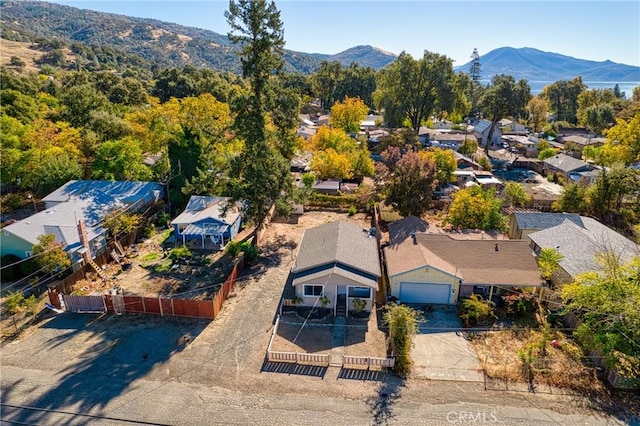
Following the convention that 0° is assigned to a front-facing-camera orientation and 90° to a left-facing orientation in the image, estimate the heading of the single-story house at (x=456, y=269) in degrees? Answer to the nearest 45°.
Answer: approximately 0°

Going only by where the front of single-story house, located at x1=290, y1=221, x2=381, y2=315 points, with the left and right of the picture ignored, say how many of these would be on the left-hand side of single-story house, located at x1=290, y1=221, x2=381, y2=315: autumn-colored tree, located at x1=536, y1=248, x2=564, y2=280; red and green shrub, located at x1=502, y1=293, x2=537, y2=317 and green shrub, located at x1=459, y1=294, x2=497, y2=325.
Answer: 3

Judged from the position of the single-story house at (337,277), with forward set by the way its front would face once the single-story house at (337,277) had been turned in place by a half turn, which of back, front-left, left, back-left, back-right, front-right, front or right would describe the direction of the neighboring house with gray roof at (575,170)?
front-right

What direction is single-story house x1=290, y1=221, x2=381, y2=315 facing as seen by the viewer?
toward the camera

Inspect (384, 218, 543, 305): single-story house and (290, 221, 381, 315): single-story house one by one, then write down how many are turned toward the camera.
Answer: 2

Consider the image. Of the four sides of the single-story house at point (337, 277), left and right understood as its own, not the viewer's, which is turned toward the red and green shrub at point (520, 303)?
left

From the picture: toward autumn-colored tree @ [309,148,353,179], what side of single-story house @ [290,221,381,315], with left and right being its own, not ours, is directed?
back

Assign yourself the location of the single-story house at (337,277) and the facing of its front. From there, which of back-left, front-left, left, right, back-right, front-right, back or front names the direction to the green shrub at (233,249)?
back-right

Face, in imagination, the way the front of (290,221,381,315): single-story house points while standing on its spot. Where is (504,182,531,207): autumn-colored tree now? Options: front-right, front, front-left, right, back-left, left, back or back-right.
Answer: back-left

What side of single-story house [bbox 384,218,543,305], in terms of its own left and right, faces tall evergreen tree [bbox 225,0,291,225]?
right

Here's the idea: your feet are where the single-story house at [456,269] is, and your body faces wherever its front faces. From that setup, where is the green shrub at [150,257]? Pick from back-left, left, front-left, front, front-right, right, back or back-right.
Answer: right

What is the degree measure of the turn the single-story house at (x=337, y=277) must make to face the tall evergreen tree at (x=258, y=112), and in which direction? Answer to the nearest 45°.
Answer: approximately 135° to its right
